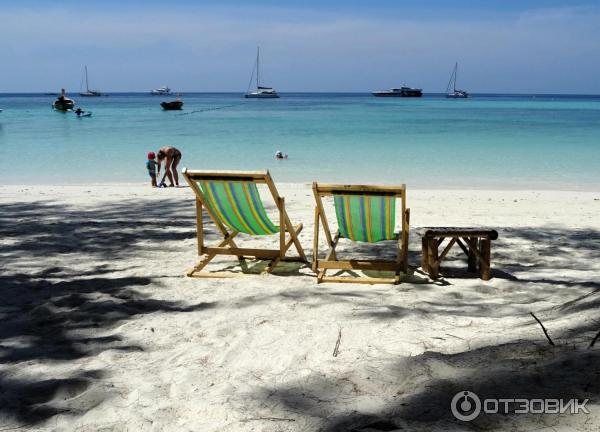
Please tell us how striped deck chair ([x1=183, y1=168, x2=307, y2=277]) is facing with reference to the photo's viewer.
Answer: facing away from the viewer and to the right of the viewer

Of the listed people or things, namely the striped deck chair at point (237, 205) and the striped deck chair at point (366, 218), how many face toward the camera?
0

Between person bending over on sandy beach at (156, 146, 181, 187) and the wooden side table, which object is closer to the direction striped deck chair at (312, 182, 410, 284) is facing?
the person bending over on sandy beach

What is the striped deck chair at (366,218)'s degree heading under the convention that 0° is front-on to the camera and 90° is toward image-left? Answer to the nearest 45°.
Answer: approximately 180°

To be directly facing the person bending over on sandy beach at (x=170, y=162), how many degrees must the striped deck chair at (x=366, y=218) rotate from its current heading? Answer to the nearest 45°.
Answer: approximately 45° to its left

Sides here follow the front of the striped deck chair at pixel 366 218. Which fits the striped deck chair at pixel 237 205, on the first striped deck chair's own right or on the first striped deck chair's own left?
on the first striped deck chair's own left

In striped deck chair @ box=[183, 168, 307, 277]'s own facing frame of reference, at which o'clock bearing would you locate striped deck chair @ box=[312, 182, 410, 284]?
striped deck chair @ box=[312, 182, 410, 284] is roughly at 2 o'clock from striped deck chair @ box=[183, 168, 307, 277].

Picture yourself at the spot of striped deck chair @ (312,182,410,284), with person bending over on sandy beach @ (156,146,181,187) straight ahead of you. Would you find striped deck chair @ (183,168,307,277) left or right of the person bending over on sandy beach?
left

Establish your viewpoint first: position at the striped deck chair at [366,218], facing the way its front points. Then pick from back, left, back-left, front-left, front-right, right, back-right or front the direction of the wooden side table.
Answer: right

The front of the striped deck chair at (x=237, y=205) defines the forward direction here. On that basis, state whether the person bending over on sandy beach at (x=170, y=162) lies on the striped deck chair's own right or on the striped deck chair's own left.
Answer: on the striped deck chair's own left
